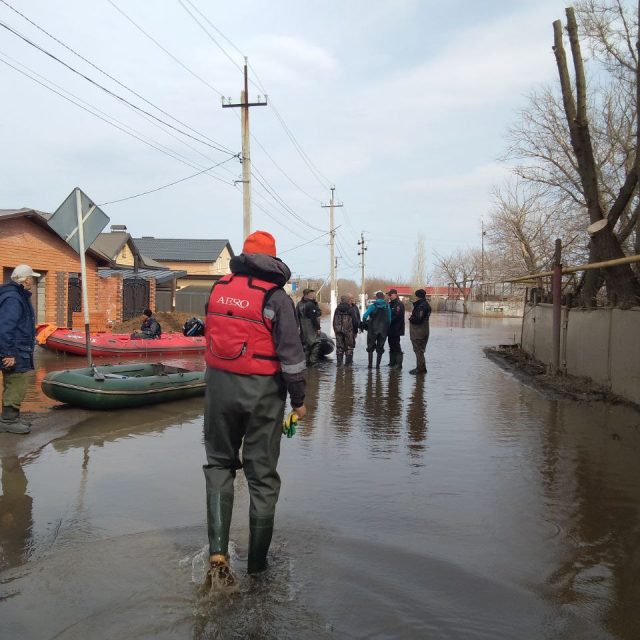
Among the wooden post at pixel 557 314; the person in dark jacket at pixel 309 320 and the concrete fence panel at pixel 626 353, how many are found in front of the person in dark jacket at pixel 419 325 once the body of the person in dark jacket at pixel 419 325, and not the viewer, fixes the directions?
1

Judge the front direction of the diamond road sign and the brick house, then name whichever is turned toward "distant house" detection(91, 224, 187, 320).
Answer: the diamond road sign

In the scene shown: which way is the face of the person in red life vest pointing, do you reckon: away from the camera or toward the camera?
away from the camera

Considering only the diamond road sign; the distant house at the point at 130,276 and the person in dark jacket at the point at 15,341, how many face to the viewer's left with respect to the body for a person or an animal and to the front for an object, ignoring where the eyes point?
0

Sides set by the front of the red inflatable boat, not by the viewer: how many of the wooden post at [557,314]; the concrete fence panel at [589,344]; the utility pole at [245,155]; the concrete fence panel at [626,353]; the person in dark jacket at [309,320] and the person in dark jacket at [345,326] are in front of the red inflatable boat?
0

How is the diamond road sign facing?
away from the camera

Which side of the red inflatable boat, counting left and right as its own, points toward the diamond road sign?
left

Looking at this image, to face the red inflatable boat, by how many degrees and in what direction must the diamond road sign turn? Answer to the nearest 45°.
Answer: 0° — it already faces it

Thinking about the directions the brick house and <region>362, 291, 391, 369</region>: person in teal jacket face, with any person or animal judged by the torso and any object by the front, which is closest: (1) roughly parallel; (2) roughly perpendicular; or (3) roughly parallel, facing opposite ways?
roughly perpendicular

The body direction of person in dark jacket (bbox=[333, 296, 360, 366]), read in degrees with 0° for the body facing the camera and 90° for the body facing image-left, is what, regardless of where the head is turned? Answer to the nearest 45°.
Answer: approximately 180°

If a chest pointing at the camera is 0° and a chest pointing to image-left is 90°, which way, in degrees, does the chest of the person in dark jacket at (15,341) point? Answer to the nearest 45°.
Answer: approximately 270°

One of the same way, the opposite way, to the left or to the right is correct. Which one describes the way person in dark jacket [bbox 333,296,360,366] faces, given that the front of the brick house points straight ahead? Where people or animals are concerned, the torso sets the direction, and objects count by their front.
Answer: to the left

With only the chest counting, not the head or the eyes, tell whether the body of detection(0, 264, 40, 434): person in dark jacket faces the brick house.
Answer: no

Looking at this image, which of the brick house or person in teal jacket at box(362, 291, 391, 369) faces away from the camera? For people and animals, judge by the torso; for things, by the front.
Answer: the person in teal jacket

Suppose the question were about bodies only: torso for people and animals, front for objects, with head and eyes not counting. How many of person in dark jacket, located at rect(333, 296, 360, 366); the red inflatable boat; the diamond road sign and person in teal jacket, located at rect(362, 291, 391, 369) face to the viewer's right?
0

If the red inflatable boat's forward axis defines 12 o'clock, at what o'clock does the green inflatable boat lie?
The green inflatable boat is roughly at 9 o'clock from the red inflatable boat.
